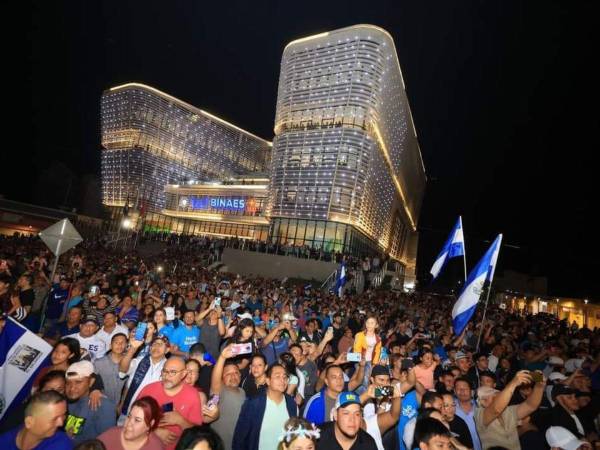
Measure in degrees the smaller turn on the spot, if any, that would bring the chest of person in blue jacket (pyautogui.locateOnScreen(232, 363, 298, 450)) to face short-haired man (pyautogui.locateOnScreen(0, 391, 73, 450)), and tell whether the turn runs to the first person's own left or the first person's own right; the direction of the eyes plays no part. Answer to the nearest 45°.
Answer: approximately 90° to the first person's own right

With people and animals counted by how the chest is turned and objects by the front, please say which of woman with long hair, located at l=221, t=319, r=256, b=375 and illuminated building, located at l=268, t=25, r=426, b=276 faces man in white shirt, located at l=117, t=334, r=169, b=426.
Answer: the illuminated building

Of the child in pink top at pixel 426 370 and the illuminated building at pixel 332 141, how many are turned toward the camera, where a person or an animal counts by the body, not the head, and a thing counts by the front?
2

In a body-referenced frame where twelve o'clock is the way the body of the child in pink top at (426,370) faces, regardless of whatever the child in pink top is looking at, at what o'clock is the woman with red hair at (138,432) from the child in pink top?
The woman with red hair is roughly at 1 o'clock from the child in pink top.

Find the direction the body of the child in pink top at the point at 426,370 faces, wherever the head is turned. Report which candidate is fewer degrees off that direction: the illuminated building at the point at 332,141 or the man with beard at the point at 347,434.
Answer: the man with beard

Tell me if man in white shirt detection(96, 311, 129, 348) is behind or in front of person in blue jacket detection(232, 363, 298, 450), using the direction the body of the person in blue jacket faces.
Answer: behind

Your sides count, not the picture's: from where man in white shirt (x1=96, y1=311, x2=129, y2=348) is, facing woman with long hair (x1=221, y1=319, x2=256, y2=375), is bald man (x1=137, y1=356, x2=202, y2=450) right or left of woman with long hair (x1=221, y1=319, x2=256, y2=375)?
right

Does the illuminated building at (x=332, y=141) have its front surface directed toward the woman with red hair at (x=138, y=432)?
yes
